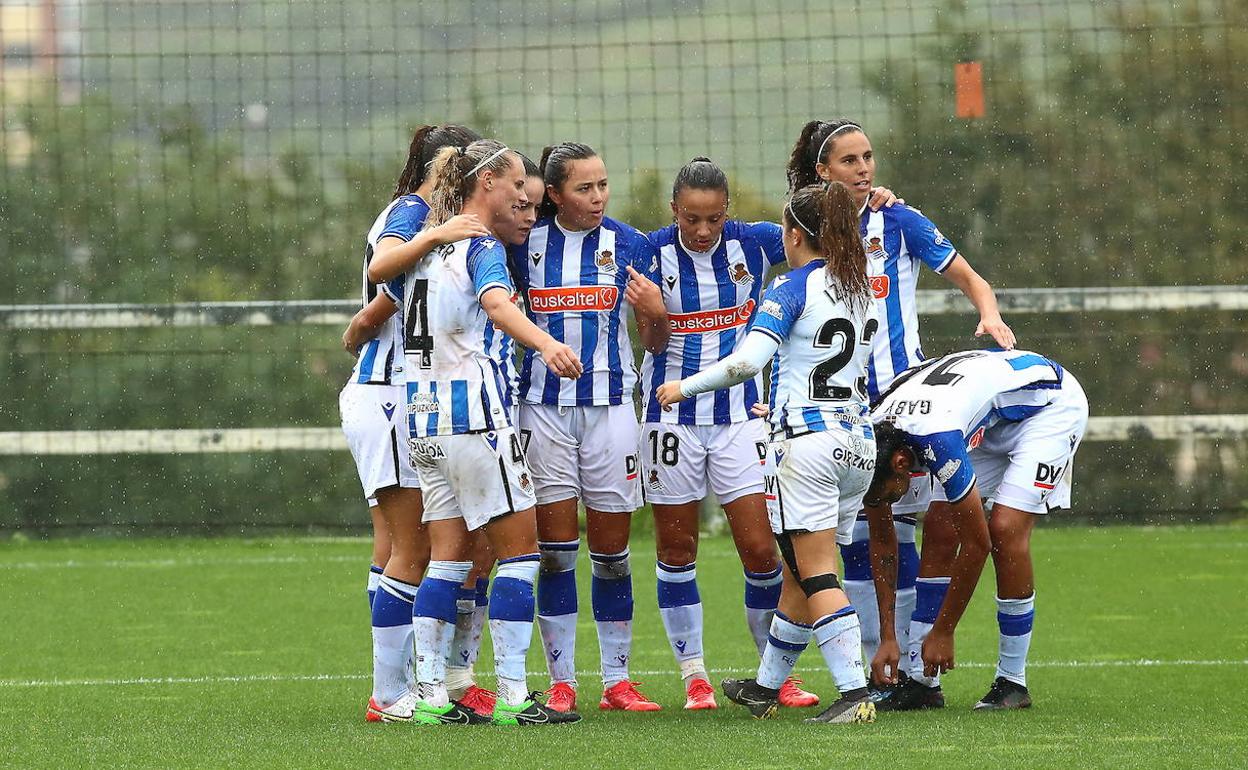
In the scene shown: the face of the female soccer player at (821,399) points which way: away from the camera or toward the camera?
away from the camera

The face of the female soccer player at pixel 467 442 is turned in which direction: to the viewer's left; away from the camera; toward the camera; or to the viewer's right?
to the viewer's right

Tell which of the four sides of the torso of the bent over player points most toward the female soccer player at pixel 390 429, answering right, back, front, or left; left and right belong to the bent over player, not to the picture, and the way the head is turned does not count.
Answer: front

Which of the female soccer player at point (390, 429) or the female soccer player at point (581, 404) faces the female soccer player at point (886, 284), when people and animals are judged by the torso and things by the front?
the female soccer player at point (390, 429)

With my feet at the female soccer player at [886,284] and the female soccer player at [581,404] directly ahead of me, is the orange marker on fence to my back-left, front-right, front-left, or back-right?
back-right

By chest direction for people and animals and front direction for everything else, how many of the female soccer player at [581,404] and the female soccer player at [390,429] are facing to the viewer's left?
0

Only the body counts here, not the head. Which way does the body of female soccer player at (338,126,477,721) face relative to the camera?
to the viewer's right

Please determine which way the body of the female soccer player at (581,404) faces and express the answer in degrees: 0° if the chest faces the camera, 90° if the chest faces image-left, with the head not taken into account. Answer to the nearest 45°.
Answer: approximately 0°

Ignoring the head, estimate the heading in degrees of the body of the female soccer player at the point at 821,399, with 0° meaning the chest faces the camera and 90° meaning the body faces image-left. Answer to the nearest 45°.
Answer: approximately 135°

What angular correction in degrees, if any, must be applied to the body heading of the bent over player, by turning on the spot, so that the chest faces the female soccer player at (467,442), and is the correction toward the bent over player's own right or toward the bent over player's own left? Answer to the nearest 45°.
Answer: approximately 45° to the bent over player's own left

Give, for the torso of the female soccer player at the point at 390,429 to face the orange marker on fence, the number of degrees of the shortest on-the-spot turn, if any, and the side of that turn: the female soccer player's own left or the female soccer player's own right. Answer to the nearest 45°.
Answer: approximately 45° to the female soccer player's own left

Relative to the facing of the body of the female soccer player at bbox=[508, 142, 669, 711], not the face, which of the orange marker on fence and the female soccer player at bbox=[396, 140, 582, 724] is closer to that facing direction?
the female soccer player

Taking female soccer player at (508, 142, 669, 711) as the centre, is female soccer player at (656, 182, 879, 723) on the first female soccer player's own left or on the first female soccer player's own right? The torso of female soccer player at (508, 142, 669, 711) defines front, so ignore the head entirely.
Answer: on the first female soccer player's own left

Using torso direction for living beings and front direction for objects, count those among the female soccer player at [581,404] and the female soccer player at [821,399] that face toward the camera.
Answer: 1
